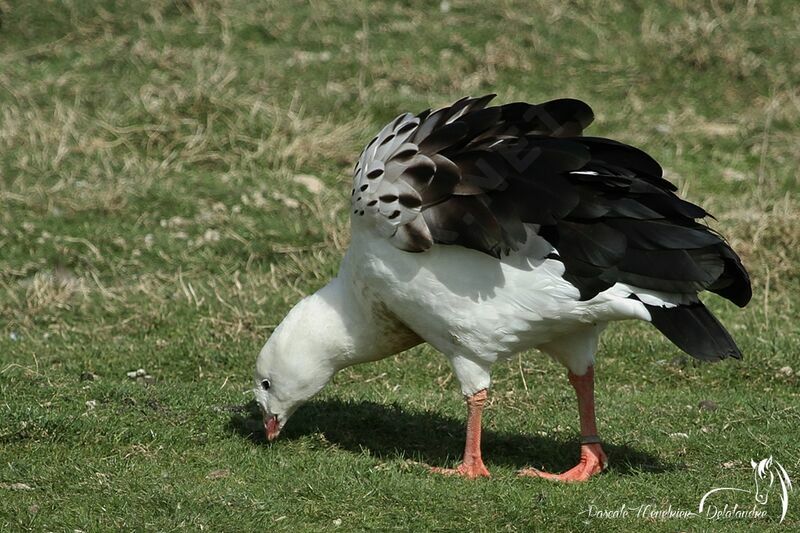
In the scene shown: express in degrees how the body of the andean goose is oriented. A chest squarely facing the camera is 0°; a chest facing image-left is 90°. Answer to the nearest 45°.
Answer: approximately 90°
